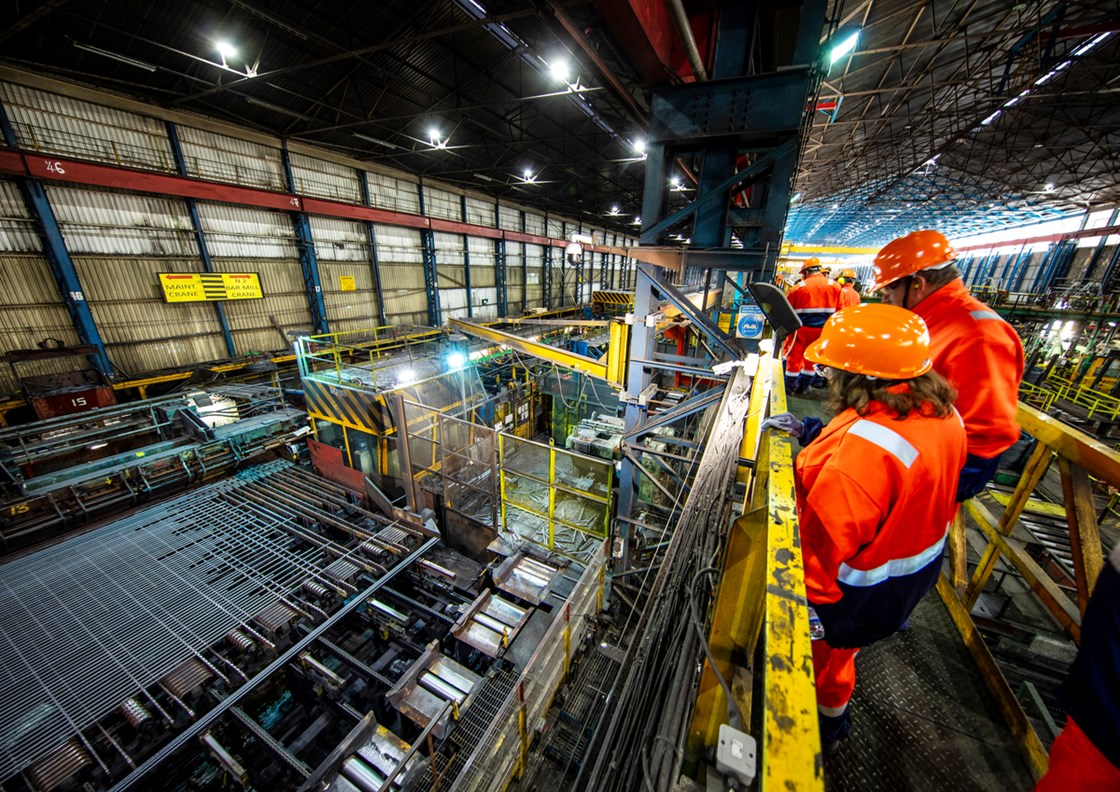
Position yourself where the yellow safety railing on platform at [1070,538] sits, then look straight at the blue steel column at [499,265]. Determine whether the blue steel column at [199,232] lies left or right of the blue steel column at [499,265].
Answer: left

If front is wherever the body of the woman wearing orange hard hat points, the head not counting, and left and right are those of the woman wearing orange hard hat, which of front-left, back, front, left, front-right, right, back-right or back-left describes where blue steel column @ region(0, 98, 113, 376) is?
front-left

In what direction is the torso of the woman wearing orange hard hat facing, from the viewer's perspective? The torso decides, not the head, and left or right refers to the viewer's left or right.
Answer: facing away from the viewer and to the left of the viewer

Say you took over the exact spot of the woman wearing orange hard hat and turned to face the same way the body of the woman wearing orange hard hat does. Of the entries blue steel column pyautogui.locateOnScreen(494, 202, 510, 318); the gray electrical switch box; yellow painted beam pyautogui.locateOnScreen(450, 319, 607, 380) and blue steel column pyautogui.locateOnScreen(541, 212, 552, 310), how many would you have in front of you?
3

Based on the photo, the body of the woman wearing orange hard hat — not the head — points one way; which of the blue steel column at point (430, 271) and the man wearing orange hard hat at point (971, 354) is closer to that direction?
the blue steel column

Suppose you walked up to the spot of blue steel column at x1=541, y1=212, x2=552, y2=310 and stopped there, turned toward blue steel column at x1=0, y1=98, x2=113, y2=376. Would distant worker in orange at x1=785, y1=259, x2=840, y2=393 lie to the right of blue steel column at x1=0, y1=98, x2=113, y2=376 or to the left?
left

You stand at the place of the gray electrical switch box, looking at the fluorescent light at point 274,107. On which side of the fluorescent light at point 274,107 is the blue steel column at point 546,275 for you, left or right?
right

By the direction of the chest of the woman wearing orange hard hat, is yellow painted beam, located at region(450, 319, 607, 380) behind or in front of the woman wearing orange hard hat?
in front

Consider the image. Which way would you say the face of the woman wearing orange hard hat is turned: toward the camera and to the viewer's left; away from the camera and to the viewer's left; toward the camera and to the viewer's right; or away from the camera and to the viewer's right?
away from the camera and to the viewer's left

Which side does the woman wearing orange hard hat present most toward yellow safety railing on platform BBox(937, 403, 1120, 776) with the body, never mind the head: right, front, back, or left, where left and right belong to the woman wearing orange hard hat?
right
